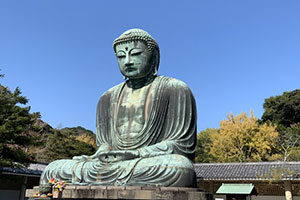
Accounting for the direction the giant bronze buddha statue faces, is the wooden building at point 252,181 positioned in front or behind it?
behind

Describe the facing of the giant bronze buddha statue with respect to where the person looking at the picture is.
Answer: facing the viewer and to the left of the viewer

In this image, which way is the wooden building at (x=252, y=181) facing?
toward the camera

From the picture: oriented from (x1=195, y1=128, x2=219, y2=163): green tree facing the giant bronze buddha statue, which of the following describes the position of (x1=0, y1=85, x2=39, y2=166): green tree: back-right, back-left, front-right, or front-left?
front-right

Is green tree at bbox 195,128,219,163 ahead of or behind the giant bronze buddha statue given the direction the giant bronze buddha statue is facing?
behind

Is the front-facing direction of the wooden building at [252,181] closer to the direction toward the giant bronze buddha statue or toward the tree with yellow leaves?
the giant bronze buddha statue

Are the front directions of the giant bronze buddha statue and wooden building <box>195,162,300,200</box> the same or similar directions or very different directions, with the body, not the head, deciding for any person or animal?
same or similar directions

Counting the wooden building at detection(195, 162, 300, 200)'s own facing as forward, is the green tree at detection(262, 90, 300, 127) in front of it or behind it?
behind

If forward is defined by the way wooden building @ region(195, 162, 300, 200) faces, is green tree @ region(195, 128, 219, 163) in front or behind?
behind

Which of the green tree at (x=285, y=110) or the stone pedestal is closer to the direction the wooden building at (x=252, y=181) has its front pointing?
the stone pedestal

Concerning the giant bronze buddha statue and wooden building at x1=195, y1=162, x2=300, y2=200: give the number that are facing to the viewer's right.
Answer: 0

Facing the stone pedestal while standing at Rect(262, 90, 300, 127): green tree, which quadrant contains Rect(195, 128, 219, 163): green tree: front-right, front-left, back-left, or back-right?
front-right
